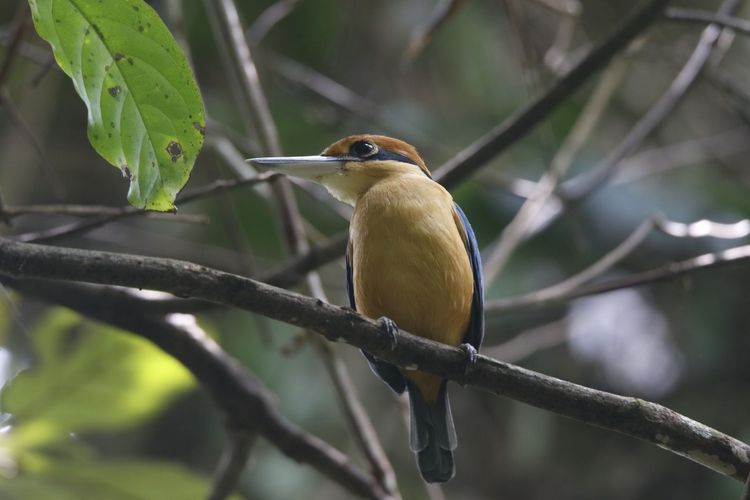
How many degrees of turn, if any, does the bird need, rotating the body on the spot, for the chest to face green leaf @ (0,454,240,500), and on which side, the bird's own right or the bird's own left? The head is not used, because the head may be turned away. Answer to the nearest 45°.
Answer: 0° — it already faces it

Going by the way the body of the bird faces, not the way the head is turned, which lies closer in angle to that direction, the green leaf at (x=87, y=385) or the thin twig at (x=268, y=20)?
the green leaf

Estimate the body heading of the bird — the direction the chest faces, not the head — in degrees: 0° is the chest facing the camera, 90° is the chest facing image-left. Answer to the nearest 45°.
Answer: approximately 45°
